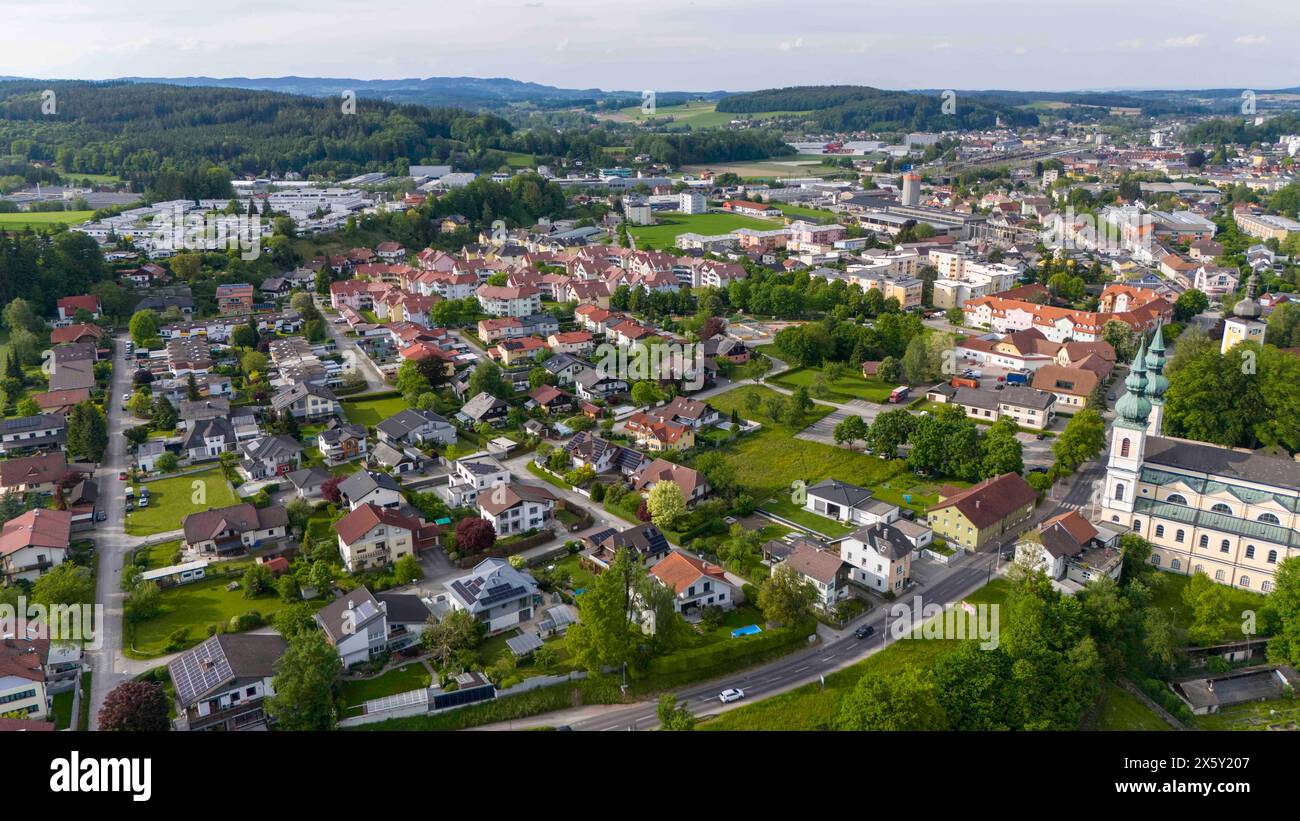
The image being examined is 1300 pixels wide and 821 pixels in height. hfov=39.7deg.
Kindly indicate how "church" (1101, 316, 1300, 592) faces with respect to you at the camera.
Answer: facing to the left of the viewer

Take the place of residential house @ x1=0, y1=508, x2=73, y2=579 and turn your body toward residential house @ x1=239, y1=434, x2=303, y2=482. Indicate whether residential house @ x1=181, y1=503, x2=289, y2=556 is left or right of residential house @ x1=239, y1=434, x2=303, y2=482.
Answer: right

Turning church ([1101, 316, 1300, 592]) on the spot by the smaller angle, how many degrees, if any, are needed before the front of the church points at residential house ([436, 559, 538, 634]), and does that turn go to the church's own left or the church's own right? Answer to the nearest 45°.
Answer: approximately 45° to the church's own left
